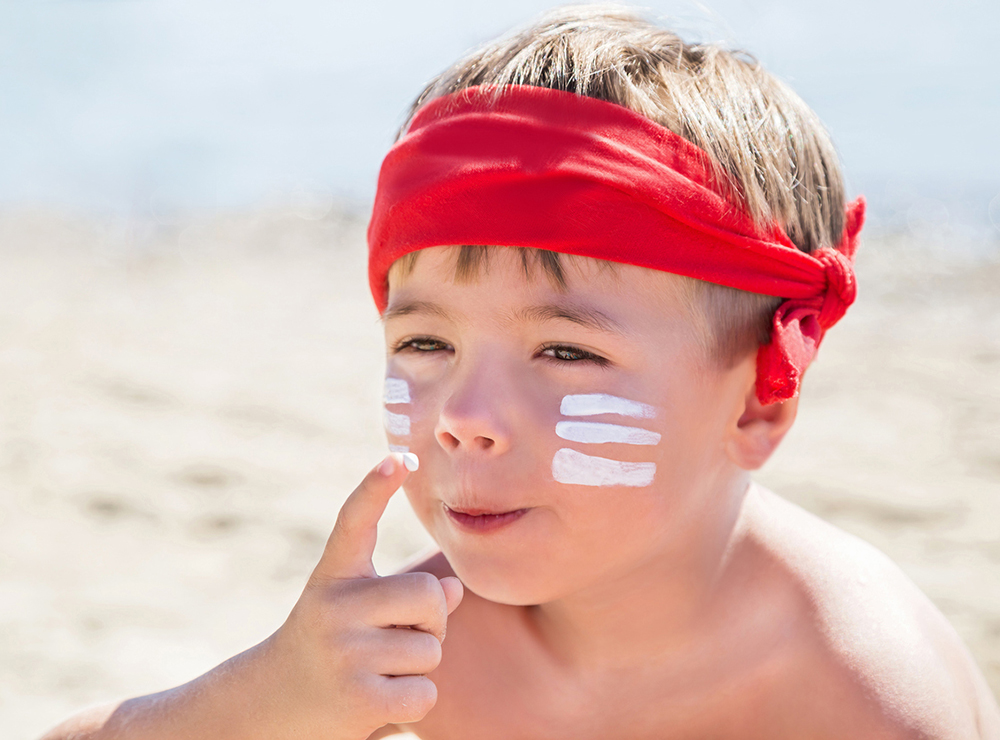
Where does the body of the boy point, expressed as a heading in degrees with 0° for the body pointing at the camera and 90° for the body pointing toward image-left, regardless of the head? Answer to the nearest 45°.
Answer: approximately 45°
